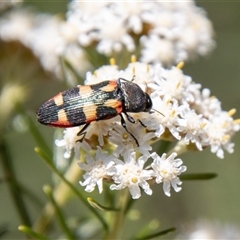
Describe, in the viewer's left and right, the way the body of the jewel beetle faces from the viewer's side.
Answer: facing to the right of the viewer
